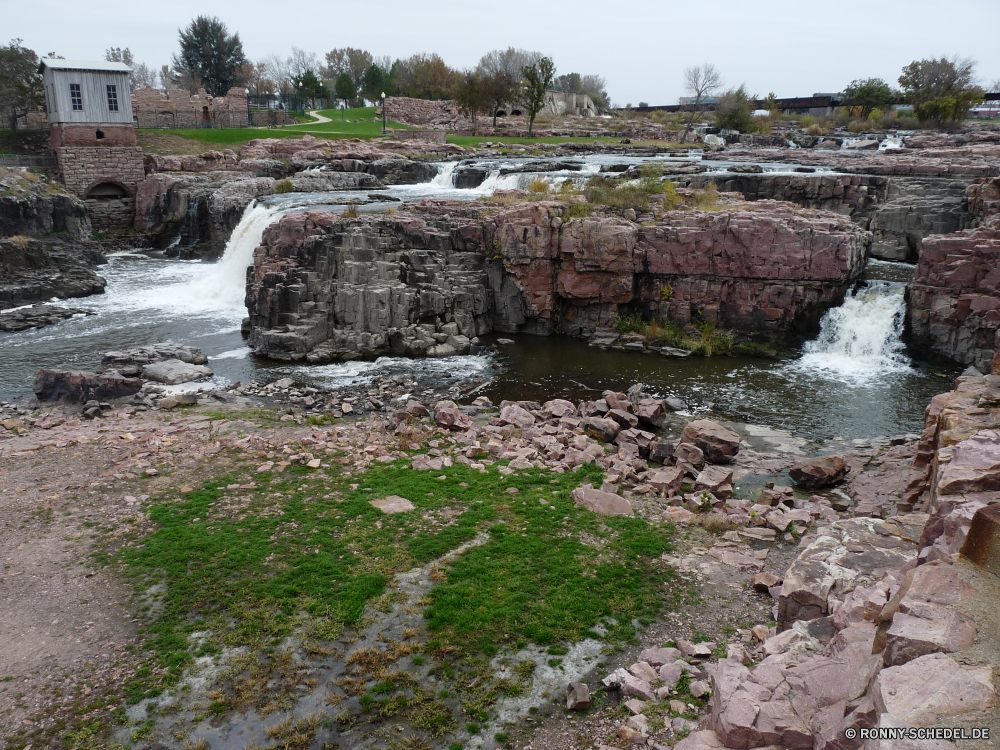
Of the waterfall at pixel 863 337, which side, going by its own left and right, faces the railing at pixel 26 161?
right

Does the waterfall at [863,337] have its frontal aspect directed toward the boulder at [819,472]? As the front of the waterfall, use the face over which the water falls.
yes

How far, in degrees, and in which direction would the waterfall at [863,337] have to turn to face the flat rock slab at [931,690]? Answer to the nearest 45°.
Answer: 0° — it already faces it

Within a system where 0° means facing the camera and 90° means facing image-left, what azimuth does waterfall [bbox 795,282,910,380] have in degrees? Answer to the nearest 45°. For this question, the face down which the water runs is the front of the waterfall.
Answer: approximately 0°

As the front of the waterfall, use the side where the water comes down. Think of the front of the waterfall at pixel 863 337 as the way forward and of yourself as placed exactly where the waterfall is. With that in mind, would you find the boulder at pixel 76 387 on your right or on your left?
on your right

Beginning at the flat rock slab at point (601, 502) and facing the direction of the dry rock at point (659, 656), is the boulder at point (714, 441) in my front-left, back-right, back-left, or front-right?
back-left

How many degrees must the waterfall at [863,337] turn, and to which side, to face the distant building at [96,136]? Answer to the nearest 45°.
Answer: approximately 90° to its right

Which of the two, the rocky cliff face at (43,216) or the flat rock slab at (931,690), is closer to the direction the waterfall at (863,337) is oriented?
the flat rock slab

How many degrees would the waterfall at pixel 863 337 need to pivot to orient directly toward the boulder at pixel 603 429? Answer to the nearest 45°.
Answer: approximately 45° to its right

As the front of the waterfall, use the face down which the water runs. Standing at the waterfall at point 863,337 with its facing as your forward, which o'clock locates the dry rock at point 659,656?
The dry rock is roughly at 12 o'clock from the waterfall.

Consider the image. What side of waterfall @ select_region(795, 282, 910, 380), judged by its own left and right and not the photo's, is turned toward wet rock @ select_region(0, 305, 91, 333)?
right

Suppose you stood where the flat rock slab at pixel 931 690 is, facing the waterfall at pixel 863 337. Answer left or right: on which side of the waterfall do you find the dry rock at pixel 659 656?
left
